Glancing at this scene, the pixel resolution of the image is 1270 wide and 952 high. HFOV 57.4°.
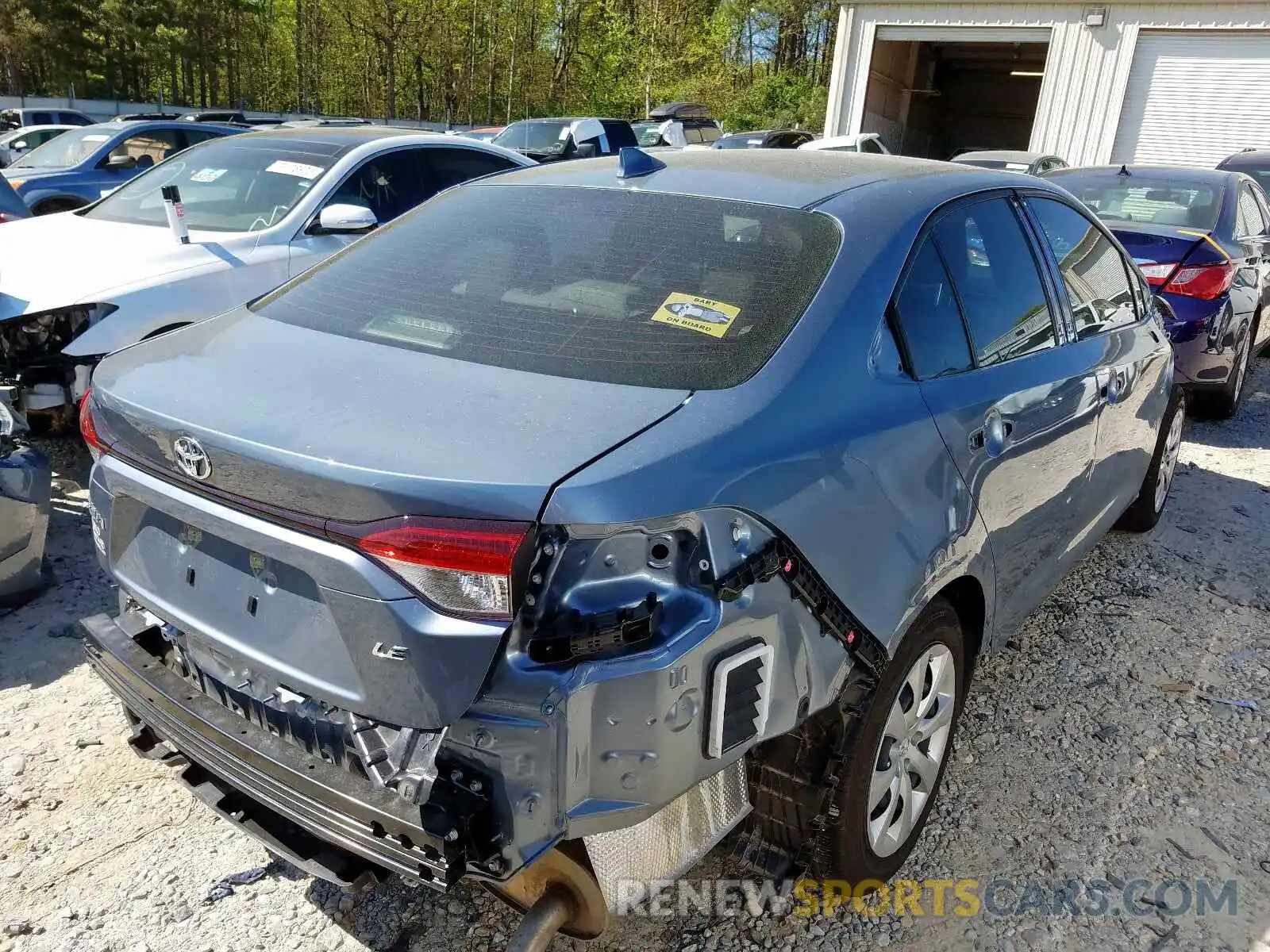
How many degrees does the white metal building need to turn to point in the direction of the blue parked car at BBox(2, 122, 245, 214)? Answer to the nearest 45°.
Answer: approximately 45° to its right

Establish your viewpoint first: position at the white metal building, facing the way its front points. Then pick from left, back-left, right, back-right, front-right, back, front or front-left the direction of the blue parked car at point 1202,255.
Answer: front

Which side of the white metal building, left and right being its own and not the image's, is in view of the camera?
front

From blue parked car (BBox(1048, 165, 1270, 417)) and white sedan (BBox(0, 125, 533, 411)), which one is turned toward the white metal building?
the blue parked car

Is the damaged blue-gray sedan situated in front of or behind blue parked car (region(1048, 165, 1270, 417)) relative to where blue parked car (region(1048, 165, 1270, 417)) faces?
behind

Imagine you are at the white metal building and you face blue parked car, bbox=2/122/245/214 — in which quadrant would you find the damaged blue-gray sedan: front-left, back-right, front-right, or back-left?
front-left

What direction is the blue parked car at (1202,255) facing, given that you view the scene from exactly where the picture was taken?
facing away from the viewer

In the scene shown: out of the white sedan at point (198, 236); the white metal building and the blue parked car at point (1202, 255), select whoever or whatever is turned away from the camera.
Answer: the blue parked car

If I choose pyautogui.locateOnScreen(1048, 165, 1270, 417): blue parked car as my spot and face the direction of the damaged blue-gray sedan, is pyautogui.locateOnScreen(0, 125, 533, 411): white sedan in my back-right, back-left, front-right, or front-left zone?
front-right

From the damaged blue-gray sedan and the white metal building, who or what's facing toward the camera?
the white metal building

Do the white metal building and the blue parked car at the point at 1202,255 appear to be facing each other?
yes

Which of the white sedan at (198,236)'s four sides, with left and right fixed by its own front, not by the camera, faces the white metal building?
back

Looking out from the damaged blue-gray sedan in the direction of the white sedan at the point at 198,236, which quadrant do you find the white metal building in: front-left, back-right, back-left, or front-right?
front-right

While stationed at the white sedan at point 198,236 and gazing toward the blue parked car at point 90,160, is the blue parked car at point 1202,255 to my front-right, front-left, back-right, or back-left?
back-right

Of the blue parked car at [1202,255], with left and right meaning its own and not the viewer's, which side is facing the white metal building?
front

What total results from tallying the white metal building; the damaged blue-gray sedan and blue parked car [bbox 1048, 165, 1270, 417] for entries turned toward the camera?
1

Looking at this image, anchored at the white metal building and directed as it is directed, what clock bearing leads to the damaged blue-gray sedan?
The damaged blue-gray sedan is roughly at 12 o'clock from the white metal building.

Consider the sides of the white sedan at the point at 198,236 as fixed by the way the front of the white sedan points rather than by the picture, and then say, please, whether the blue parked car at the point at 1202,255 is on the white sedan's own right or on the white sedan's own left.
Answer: on the white sedan's own left

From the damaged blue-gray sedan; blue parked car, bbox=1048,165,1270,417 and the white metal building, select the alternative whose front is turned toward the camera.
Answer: the white metal building

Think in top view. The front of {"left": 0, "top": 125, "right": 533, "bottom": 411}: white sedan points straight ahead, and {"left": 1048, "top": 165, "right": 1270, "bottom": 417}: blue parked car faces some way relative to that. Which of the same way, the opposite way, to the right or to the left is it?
the opposite way

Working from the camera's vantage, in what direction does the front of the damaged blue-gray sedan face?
facing away from the viewer and to the right of the viewer
